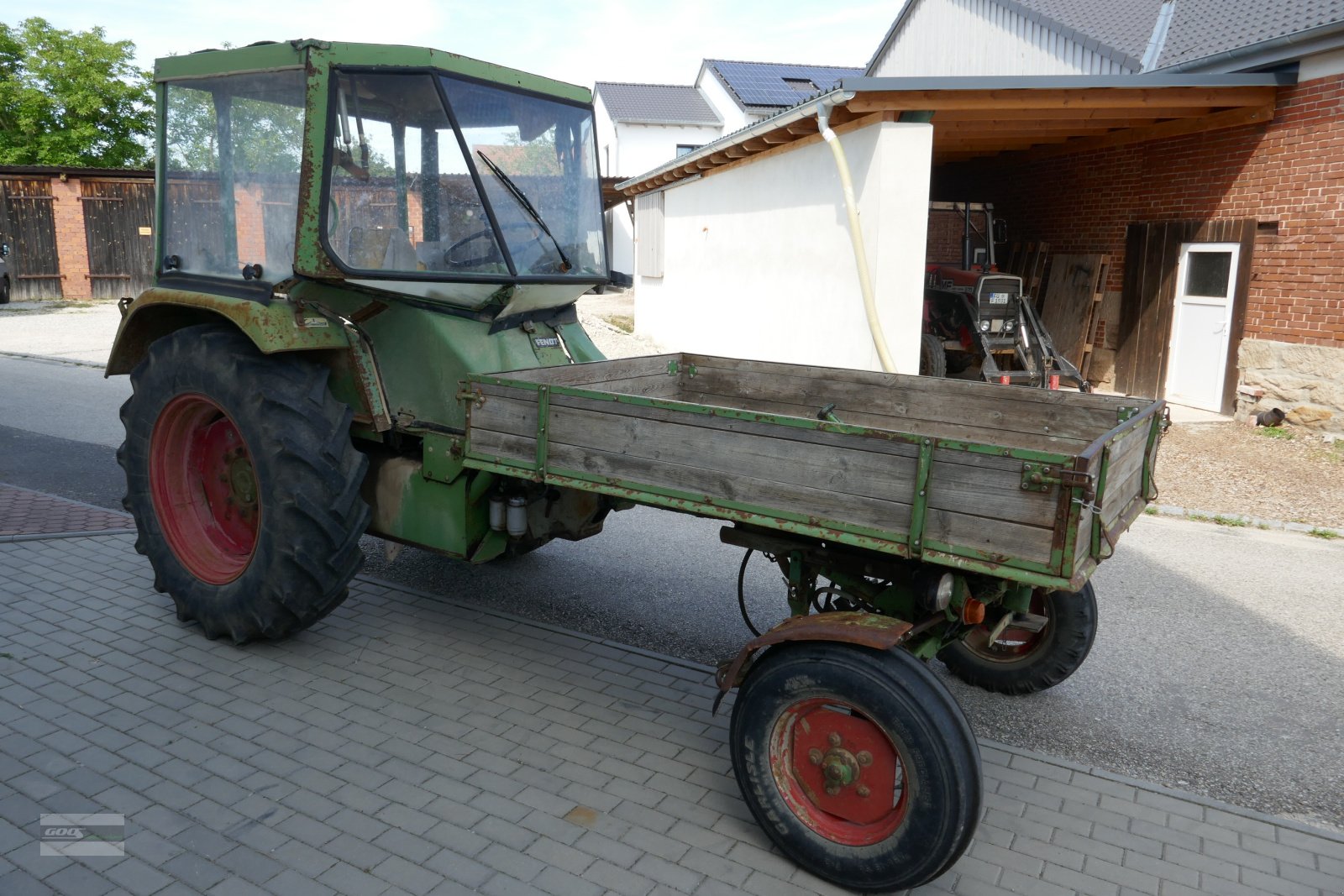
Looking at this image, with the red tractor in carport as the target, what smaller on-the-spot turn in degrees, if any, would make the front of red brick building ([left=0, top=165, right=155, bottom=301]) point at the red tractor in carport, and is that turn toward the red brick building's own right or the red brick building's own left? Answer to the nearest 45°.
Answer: approximately 45° to the red brick building's own left

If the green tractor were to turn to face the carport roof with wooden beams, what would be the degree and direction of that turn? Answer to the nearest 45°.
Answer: approximately 90° to its left

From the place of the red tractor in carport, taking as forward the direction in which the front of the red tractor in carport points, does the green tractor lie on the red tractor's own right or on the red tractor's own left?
on the red tractor's own right

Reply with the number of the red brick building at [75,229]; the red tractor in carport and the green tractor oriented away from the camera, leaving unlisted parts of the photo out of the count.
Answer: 0

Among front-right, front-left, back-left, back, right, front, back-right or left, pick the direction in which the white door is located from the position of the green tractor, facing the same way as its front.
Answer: left

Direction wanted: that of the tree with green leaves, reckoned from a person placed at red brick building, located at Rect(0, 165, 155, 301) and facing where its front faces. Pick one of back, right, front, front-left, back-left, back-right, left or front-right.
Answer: back

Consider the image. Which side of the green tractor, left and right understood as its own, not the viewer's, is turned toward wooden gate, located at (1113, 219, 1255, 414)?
left

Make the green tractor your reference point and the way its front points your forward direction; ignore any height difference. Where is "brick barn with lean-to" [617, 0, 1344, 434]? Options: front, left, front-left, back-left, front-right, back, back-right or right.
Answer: left

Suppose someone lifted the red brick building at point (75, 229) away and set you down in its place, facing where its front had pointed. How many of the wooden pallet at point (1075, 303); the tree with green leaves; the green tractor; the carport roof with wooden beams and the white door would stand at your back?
1

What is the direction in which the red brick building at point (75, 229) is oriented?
toward the camera

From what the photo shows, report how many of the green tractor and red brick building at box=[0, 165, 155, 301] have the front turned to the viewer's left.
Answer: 0

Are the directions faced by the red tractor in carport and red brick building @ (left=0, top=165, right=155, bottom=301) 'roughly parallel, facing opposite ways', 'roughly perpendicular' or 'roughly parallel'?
roughly parallel
